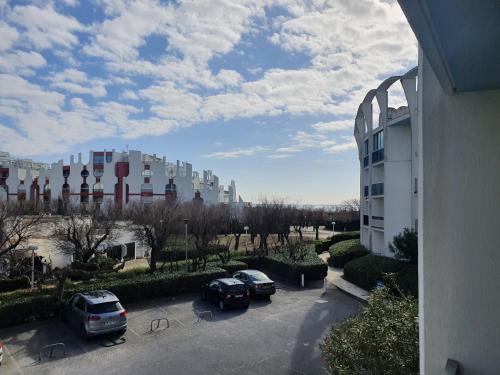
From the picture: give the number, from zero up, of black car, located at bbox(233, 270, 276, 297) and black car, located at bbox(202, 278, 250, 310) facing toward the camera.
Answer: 0

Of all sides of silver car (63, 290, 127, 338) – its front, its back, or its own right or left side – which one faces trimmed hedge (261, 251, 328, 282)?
right

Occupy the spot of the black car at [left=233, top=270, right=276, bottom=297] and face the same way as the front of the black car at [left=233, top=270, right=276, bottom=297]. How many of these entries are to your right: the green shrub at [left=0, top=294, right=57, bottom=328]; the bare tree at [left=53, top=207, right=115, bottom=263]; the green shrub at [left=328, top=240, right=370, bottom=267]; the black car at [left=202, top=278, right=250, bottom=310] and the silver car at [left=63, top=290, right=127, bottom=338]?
1

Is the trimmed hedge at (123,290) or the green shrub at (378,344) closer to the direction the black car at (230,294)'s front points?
the trimmed hedge

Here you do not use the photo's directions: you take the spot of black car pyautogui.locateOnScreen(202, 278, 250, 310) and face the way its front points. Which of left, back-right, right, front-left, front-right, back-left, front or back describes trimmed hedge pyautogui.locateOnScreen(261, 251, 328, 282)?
right

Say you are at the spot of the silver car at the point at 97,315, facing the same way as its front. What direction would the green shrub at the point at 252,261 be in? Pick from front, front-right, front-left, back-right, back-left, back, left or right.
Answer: right

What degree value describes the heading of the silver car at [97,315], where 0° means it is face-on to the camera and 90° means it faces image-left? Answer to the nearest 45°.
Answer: approximately 135°

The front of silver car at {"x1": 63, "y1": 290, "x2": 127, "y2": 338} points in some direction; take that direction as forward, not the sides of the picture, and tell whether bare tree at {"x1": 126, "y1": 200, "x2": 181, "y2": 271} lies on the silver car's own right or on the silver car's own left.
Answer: on the silver car's own right

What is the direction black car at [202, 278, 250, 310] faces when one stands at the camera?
facing away from the viewer and to the left of the viewer

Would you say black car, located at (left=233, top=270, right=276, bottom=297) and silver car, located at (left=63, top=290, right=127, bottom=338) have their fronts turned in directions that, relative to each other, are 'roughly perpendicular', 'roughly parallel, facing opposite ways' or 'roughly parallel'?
roughly parallel

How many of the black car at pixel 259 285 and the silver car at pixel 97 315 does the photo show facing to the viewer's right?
0

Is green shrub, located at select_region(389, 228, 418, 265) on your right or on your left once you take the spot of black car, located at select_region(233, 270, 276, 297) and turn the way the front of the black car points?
on your right

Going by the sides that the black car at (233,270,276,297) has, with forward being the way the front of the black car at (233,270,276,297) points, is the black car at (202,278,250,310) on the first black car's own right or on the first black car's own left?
on the first black car's own left

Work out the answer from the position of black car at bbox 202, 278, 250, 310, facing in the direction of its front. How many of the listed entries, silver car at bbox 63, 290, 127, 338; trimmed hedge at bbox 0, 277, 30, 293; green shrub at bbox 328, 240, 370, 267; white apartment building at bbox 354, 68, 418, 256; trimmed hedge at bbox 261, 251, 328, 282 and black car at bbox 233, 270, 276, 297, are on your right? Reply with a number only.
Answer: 4

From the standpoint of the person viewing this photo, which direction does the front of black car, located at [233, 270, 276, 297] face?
facing away from the viewer and to the left of the viewer

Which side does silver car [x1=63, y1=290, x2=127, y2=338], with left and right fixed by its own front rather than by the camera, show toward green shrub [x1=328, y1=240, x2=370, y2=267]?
right
